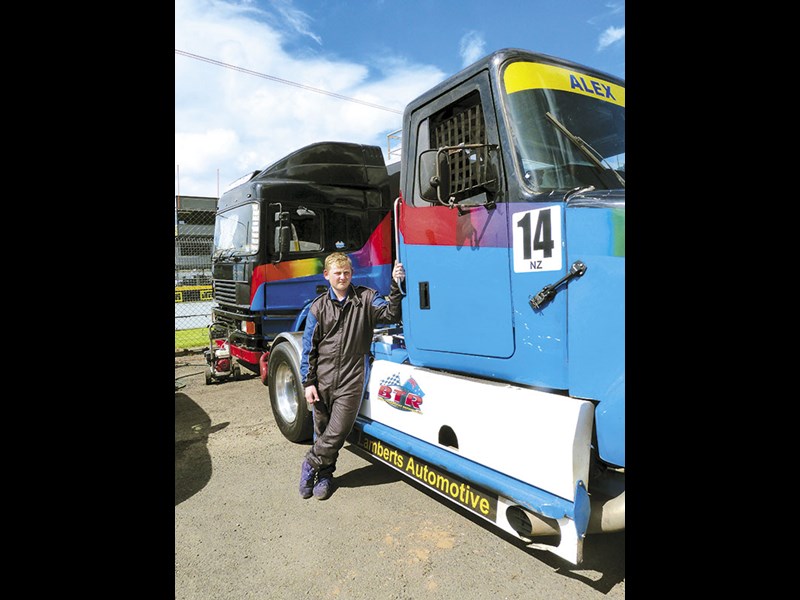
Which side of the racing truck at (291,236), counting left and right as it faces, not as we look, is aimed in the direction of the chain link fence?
right

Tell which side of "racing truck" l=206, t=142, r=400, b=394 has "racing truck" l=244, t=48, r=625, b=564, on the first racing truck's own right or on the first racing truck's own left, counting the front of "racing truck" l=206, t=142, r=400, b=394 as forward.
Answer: on the first racing truck's own left

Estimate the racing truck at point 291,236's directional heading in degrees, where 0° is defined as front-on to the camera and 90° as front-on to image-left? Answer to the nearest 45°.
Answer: approximately 45°

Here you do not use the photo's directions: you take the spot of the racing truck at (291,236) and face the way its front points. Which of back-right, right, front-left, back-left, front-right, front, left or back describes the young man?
front-left

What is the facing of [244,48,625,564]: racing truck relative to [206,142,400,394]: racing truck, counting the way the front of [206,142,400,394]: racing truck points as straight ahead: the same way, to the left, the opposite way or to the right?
to the left

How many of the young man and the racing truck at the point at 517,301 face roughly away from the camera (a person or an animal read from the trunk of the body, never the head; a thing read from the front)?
0

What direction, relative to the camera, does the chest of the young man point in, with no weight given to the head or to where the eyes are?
toward the camera

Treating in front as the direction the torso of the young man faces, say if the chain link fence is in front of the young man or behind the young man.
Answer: behind

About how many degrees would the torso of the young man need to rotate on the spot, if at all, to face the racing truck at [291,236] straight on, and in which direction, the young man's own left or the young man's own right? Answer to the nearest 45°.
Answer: approximately 180°

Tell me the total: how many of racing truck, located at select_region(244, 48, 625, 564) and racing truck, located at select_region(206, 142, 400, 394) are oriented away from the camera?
0
